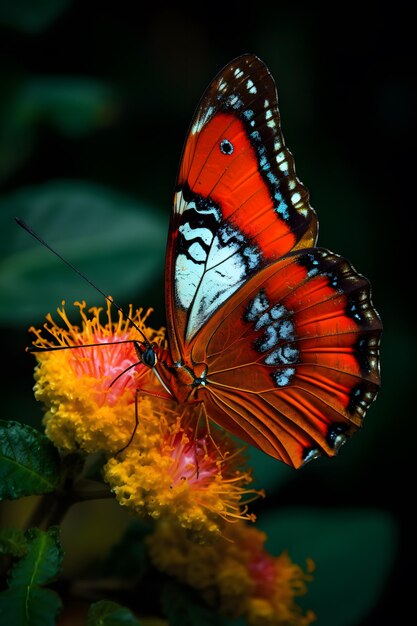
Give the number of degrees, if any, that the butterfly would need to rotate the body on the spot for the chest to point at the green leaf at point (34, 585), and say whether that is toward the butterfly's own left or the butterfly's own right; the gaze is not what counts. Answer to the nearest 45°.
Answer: approximately 45° to the butterfly's own left

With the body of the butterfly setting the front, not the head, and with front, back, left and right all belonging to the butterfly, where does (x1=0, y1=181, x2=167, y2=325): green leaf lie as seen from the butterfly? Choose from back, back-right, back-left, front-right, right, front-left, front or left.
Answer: front-right

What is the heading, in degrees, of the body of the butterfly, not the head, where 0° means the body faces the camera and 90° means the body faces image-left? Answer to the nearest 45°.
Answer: approximately 90°

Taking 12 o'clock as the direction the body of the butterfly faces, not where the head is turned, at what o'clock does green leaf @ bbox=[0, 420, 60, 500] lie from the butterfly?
The green leaf is roughly at 11 o'clock from the butterfly.
